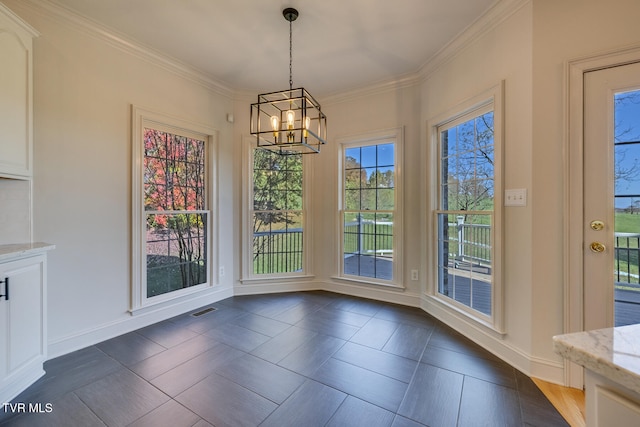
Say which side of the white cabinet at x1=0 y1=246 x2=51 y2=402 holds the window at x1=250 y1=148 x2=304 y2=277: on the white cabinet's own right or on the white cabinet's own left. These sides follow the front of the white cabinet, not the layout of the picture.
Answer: on the white cabinet's own left

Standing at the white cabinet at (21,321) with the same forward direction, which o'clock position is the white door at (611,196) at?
The white door is roughly at 12 o'clock from the white cabinet.

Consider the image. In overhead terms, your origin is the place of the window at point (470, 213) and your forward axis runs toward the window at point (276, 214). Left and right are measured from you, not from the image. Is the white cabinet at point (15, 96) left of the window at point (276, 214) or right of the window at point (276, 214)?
left

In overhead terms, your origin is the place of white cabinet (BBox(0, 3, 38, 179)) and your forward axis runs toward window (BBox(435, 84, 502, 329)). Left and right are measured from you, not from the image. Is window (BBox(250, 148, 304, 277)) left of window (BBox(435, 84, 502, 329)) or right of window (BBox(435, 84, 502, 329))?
left

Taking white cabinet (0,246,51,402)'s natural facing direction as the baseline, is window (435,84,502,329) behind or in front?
in front

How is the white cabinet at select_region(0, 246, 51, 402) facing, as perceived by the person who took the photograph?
facing the viewer and to the right of the viewer

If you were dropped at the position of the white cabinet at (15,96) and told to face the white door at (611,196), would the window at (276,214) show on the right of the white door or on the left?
left

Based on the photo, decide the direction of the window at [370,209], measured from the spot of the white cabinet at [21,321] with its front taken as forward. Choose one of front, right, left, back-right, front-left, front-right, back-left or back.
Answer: front-left
